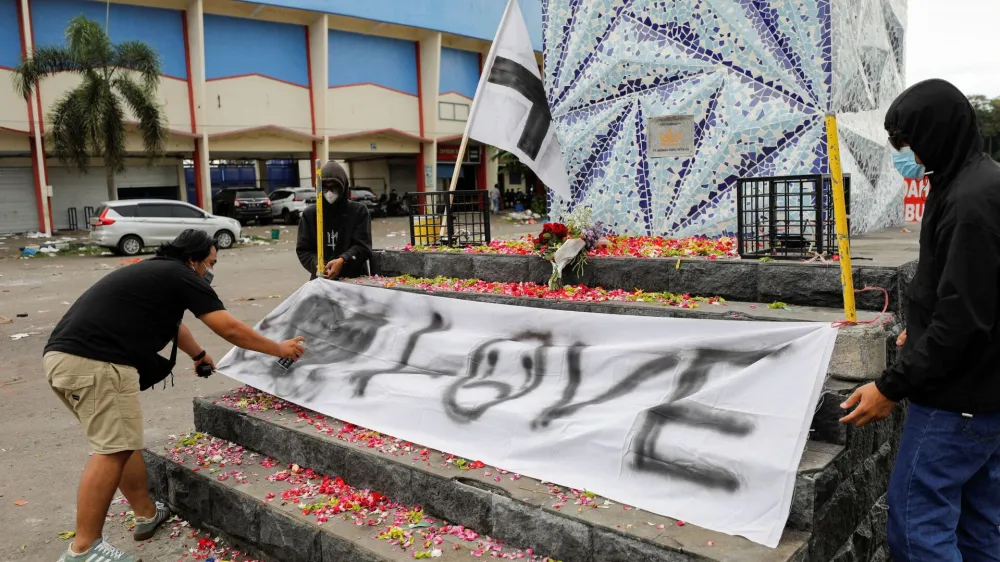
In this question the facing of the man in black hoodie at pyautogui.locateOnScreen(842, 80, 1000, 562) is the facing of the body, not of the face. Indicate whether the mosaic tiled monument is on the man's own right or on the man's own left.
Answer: on the man's own right

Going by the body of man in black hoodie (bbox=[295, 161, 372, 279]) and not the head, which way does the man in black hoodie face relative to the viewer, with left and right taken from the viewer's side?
facing the viewer

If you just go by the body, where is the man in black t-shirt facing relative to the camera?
to the viewer's right

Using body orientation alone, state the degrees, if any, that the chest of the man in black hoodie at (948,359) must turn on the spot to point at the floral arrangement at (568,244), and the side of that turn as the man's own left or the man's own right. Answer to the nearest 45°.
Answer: approximately 45° to the man's own right

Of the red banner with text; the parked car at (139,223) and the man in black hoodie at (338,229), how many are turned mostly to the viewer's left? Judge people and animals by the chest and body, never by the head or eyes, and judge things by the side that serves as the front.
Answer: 0

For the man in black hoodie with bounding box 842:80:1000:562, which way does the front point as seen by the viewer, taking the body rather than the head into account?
to the viewer's left

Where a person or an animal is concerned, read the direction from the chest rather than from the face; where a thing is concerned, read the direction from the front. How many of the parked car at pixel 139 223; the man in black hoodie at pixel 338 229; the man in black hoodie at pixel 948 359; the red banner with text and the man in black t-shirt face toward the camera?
2

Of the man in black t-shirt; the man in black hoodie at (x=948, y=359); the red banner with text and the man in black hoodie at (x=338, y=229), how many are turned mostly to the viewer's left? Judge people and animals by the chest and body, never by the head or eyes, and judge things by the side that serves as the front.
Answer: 1

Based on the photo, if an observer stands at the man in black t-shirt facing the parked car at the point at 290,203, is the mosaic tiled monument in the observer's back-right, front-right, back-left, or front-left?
front-right

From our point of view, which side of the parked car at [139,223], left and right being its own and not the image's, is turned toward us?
right

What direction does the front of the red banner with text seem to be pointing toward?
toward the camera

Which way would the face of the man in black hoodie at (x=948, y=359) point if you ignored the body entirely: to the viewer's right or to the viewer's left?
to the viewer's left

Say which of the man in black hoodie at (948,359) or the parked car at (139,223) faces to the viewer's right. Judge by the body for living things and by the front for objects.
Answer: the parked car
